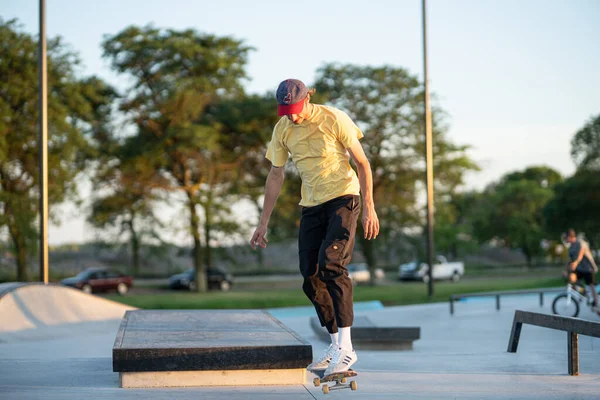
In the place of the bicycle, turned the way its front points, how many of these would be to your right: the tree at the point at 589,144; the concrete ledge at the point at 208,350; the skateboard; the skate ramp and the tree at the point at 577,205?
2

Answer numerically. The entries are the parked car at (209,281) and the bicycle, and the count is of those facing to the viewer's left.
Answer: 2

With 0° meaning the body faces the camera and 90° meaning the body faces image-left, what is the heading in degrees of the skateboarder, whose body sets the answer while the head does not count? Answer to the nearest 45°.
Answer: approximately 45°

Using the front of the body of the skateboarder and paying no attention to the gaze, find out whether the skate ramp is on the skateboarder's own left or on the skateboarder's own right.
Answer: on the skateboarder's own right

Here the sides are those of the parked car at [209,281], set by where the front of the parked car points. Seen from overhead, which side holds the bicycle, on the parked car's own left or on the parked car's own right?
on the parked car's own left

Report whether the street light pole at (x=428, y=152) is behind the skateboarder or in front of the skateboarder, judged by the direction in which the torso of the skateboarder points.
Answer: behind

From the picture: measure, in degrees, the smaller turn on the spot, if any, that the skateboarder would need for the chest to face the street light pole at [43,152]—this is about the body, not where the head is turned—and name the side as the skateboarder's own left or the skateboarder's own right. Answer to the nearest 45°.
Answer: approximately 90° to the skateboarder's own right

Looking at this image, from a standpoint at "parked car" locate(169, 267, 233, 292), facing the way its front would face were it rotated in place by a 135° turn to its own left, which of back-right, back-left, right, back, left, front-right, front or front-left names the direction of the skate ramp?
front-right

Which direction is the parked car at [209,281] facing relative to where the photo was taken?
to the viewer's left

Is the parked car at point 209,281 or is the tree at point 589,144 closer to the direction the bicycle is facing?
the parked car

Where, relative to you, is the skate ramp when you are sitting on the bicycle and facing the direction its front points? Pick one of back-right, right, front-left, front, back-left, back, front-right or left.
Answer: front-left

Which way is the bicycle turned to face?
to the viewer's left
